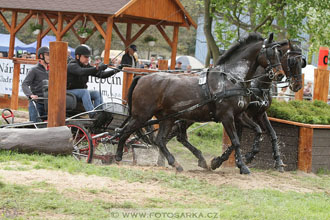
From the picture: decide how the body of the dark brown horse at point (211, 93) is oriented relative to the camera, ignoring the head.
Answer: to the viewer's right

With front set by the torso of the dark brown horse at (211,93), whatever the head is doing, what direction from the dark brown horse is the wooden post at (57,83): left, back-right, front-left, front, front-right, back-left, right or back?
back

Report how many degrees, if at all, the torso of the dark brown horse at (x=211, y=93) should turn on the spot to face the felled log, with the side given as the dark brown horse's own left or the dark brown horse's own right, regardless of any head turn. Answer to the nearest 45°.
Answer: approximately 180°

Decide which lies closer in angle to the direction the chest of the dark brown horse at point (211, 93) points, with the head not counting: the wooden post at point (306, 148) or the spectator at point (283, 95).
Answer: the wooden post

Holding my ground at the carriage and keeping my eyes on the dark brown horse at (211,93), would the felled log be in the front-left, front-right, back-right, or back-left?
back-right

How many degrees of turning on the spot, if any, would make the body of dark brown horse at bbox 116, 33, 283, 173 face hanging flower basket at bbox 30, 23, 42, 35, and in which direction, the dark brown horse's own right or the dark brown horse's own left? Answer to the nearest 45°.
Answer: approximately 135° to the dark brown horse's own left

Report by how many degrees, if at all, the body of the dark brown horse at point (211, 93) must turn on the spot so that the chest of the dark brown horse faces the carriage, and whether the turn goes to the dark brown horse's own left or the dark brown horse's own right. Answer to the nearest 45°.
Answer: approximately 180°

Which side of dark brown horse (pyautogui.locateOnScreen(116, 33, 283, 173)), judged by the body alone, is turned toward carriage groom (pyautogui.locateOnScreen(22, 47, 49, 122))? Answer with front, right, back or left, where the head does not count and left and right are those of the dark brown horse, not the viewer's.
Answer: back
